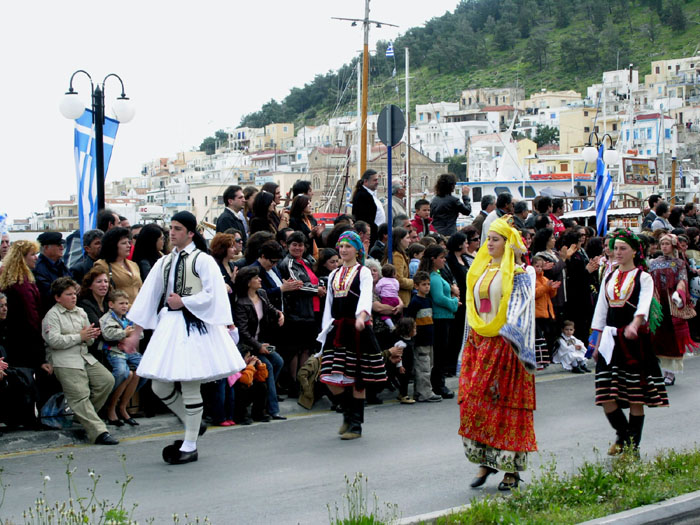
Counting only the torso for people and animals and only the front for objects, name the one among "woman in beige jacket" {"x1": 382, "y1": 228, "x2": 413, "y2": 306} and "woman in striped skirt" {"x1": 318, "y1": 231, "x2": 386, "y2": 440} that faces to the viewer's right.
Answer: the woman in beige jacket

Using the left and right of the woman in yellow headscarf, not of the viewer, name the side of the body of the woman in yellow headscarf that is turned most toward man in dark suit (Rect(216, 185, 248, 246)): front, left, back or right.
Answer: right

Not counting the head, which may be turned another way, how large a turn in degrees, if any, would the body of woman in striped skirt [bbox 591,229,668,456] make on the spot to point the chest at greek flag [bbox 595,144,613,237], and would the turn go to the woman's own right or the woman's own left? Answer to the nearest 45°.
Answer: approximately 135° to the woman's own right

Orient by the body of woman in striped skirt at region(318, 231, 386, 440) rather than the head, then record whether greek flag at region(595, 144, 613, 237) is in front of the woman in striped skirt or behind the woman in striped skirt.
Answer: behind

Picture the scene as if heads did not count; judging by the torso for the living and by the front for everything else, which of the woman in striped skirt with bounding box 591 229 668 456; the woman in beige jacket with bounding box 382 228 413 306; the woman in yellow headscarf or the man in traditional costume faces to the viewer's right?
the woman in beige jacket

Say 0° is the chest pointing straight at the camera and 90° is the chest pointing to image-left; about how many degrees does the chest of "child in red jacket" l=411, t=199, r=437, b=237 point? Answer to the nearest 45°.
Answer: approximately 315°

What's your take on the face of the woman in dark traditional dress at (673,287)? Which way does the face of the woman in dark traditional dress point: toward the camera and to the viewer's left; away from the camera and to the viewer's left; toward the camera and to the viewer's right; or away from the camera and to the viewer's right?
toward the camera and to the viewer's left

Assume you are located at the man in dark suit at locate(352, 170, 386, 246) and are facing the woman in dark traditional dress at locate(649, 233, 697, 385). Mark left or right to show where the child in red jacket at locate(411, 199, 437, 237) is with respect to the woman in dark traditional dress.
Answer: left

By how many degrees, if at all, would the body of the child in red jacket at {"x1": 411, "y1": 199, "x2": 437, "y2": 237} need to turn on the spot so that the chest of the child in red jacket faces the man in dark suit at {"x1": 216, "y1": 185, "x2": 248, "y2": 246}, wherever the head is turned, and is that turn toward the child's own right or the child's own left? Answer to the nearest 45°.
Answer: approximately 90° to the child's own right

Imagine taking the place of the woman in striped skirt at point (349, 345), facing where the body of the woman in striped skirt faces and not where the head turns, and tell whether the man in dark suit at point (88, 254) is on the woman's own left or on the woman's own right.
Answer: on the woman's own right

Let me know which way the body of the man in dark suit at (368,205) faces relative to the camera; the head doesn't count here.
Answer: to the viewer's right
